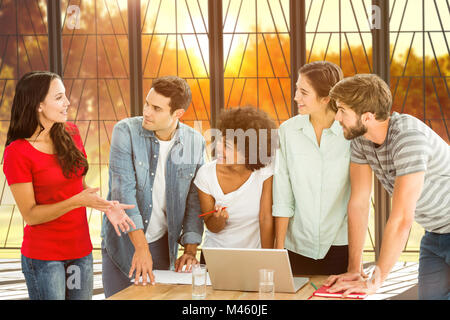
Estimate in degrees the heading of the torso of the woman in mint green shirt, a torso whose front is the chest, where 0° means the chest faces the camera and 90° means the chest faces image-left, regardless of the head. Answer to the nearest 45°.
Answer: approximately 0°

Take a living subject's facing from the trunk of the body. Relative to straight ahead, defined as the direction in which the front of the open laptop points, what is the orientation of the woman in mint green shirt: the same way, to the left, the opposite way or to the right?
the opposite way

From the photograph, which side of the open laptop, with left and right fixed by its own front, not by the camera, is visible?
back

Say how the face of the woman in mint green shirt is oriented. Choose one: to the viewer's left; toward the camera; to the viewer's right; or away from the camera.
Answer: to the viewer's left
